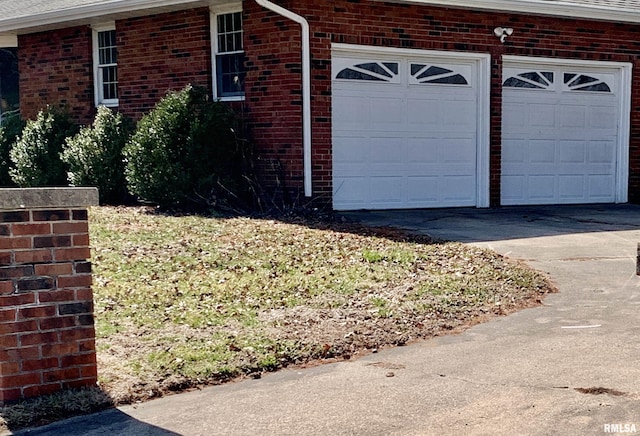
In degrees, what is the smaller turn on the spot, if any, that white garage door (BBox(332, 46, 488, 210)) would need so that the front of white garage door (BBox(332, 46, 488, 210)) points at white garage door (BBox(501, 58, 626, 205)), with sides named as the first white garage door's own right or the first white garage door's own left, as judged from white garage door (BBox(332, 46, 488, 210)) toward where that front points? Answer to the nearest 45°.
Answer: approximately 135° to the first white garage door's own left

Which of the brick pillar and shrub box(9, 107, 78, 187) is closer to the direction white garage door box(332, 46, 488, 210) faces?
the brick pillar

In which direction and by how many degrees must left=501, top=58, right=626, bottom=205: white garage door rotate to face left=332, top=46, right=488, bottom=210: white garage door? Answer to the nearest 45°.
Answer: approximately 45° to its right

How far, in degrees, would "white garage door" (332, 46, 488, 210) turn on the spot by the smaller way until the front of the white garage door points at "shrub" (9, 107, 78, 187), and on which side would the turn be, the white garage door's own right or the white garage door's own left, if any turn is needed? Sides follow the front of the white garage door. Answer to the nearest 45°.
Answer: approximately 90° to the white garage door's own right

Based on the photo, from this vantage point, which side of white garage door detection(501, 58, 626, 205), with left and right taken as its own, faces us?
front

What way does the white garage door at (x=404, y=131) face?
toward the camera

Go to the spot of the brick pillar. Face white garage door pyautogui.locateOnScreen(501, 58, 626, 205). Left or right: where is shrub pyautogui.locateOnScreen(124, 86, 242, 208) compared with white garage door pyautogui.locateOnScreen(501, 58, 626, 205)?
left

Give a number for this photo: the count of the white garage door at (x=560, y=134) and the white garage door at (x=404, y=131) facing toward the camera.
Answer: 2

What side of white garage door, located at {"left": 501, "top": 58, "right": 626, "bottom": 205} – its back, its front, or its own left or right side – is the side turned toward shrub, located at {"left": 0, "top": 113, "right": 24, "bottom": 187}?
right

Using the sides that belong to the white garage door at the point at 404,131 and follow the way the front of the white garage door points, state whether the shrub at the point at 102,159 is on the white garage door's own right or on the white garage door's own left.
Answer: on the white garage door's own right
